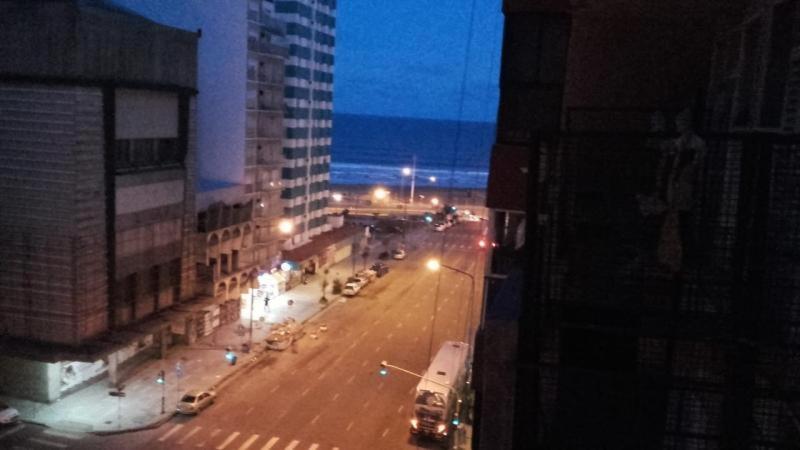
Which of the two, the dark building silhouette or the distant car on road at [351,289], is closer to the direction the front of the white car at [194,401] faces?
the dark building silhouette

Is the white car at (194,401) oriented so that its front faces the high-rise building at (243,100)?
no

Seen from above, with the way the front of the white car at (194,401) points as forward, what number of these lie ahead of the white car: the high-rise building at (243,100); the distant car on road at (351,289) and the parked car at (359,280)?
0

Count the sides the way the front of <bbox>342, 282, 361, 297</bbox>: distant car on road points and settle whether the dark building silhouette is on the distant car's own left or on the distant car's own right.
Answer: on the distant car's own left

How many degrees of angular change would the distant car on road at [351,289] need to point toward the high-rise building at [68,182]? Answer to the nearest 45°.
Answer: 0° — it already faces it

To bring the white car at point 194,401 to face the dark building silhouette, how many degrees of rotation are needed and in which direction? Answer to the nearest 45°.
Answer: approximately 45° to its left

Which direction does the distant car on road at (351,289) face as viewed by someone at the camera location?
facing the viewer and to the left of the viewer

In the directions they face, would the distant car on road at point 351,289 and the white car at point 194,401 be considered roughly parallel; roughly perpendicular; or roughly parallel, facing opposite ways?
roughly parallel

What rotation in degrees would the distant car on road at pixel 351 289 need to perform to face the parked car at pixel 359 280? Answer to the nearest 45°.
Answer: approximately 135° to its right
